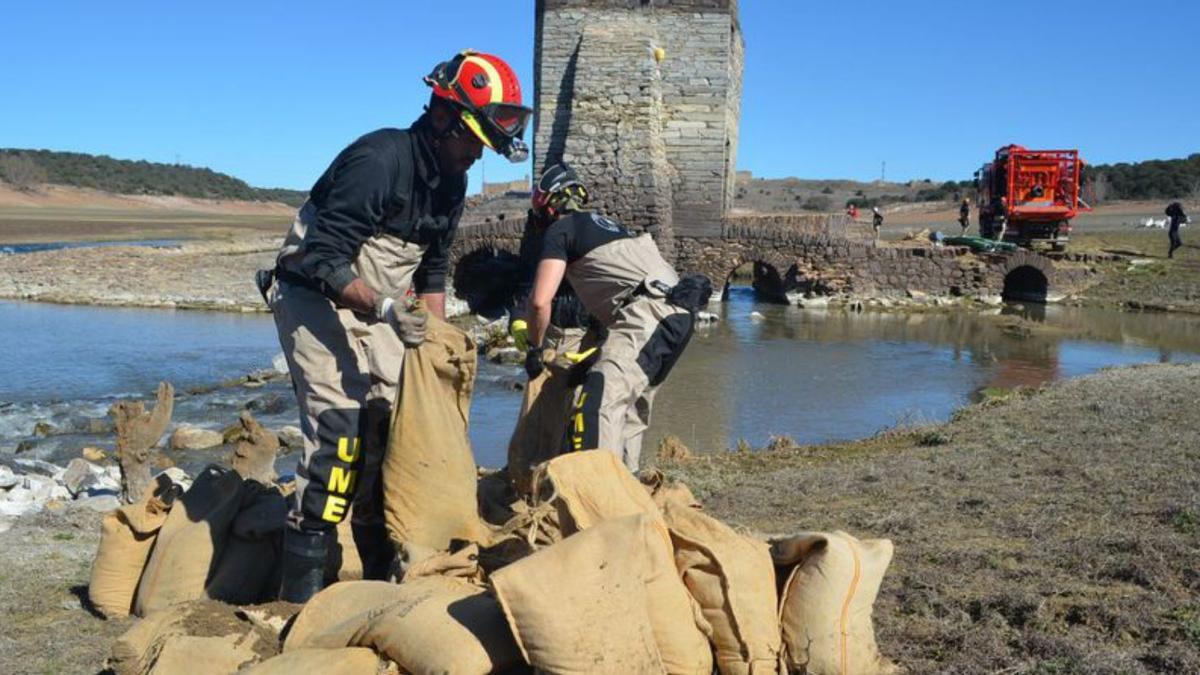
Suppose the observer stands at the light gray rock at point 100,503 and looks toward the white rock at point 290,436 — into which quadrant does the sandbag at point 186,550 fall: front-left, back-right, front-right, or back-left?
back-right

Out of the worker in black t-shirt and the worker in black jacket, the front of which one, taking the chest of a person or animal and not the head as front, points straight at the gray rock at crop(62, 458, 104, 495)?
the worker in black t-shirt

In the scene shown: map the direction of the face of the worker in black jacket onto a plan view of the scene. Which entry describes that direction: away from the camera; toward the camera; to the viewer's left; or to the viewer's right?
to the viewer's right

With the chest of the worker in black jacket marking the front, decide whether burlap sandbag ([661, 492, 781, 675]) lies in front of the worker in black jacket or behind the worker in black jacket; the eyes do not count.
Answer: in front

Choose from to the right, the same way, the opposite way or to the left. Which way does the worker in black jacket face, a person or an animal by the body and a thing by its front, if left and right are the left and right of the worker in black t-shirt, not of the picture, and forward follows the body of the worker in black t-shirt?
the opposite way

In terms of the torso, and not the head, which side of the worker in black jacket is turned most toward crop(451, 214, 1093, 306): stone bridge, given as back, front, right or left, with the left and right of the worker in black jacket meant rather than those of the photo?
left

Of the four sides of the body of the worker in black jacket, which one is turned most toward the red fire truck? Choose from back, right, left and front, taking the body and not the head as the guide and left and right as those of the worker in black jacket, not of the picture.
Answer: left

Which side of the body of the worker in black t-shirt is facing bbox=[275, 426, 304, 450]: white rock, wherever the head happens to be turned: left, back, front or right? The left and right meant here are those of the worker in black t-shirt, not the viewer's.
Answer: front

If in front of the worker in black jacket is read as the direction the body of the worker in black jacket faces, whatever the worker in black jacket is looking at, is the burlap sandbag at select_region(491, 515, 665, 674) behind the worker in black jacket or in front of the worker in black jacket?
in front

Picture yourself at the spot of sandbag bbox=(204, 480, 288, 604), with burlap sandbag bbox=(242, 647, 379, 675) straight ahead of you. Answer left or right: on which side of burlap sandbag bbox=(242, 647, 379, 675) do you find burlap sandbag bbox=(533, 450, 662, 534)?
left

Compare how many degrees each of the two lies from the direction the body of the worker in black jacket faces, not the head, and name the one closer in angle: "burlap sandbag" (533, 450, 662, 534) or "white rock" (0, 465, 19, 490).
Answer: the burlap sandbag

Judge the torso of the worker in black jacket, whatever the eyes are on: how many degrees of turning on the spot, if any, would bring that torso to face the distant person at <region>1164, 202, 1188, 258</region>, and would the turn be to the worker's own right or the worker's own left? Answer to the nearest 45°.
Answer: approximately 90° to the worker's own left

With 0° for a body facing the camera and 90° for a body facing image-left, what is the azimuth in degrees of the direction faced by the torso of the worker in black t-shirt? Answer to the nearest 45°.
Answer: approximately 135°
